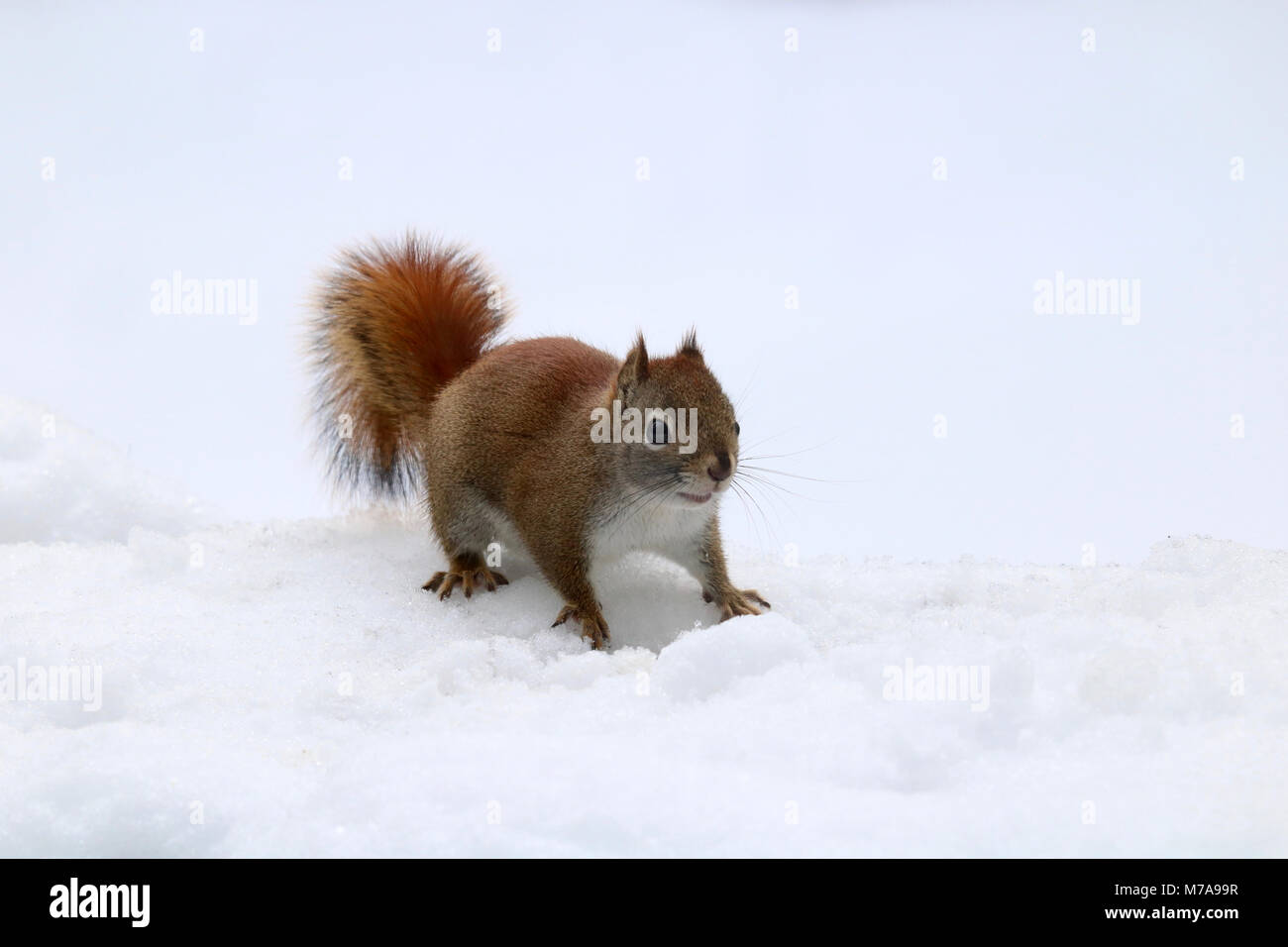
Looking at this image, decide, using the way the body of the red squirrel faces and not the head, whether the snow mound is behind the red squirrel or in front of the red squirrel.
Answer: behind

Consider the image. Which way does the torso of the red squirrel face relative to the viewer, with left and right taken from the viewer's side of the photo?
facing the viewer and to the right of the viewer
